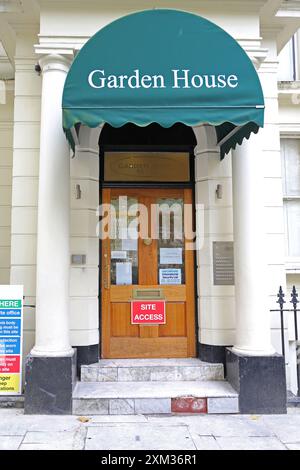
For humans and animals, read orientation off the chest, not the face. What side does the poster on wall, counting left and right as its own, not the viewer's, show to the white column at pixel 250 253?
left

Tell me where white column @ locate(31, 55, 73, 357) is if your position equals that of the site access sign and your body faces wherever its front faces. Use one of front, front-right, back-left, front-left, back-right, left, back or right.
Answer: front-right

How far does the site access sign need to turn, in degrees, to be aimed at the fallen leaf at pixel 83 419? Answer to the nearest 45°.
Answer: approximately 45° to its right

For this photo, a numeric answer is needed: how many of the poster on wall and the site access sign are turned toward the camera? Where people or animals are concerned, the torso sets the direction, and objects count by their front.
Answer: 2

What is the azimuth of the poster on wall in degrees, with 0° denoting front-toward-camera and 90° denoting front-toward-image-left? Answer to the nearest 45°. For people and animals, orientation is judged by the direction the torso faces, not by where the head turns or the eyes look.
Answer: approximately 0°

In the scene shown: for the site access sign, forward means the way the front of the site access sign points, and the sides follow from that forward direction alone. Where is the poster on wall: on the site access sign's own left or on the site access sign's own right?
on the site access sign's own right

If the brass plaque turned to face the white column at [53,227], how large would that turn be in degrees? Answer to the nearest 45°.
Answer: approximately 45° to its right

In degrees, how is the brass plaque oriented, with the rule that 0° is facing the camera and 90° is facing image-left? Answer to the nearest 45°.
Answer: approximately 0°
